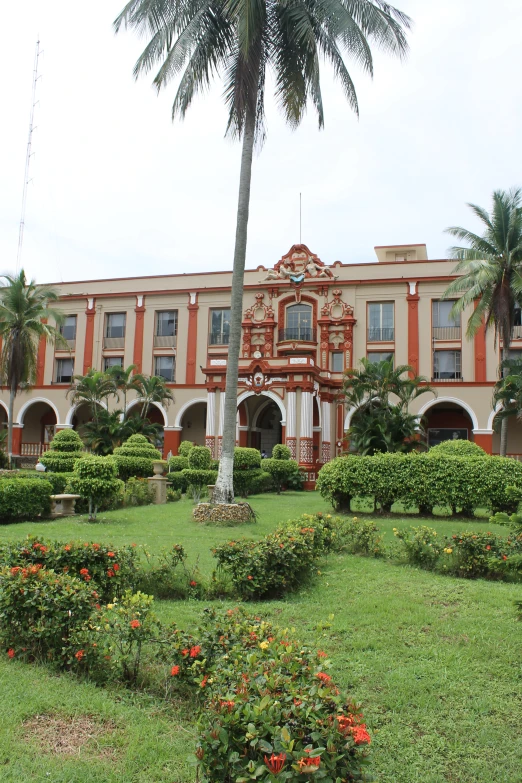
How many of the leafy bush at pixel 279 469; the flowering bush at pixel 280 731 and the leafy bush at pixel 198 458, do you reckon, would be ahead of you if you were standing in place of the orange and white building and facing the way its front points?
3

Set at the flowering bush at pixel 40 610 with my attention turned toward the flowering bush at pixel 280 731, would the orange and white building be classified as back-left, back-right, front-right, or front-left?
back-left

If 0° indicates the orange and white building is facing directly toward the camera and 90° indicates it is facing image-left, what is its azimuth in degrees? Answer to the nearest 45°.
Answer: approximately 0°

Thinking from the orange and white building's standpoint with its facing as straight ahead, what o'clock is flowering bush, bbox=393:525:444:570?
The flowering bush is roughly at 12 o'clock from the orange and white building.

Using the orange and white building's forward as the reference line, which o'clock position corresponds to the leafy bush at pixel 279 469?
The leafy bush is roughly at 12 o'clock from the orange and white building.

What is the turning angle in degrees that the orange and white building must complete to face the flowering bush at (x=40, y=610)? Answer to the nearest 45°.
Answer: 0° — it already faces it

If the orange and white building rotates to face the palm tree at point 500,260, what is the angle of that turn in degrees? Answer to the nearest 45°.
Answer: approximately 45° to its left

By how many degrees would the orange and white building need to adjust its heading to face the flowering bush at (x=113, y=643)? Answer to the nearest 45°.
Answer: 0° — it already faces it
